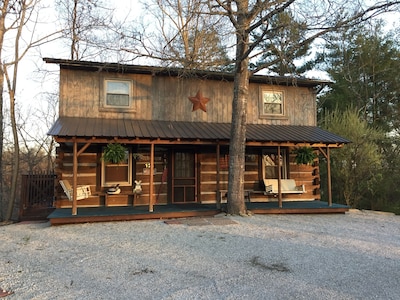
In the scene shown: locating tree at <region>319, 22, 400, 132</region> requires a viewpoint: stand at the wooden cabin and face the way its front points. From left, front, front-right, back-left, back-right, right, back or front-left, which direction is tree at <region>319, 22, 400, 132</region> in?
back-left

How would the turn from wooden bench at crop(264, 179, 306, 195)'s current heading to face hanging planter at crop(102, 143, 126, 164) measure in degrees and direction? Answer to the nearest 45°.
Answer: approximately 45° to its right

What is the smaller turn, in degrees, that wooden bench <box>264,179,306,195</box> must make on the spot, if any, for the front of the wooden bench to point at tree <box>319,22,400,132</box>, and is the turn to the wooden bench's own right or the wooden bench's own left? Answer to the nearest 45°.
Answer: approximately 135° to the wooden bench's own left

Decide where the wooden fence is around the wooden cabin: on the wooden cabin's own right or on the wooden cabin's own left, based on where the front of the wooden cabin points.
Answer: on the wooden cabin's own right

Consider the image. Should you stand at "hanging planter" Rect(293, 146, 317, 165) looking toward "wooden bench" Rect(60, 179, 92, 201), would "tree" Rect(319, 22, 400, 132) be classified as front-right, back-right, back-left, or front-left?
back-right

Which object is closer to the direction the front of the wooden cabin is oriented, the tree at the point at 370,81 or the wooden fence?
the wooden fence

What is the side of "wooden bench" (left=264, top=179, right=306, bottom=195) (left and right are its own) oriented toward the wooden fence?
right

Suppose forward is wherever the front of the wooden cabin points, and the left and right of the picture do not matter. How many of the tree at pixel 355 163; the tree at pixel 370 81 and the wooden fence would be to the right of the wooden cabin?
1

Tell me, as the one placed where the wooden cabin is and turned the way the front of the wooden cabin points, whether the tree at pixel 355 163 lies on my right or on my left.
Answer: on my left

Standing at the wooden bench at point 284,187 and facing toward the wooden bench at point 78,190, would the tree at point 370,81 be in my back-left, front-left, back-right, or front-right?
back-right

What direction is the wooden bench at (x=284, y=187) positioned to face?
toward the camera

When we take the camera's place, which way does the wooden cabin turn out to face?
facing the viewer
